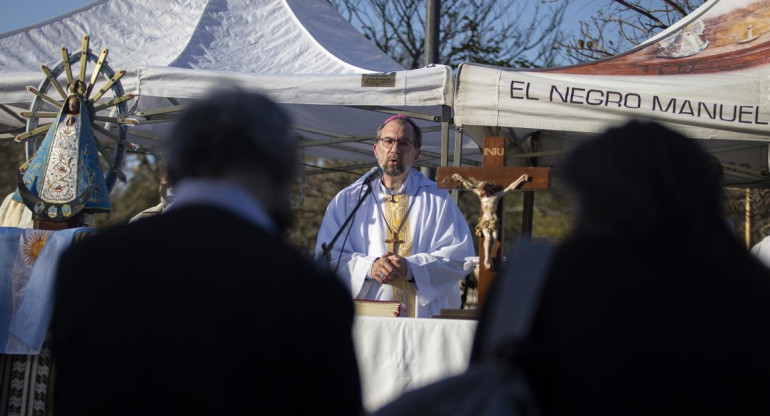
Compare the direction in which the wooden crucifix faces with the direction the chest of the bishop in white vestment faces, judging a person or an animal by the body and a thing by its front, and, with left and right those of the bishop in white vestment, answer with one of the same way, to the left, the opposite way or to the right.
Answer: the same way

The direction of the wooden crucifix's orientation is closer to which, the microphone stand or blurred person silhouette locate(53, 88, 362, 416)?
the blurred person silhouette

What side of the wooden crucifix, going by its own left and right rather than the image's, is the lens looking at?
front

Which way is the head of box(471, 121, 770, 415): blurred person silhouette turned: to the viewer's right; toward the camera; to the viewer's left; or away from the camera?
away from the camera

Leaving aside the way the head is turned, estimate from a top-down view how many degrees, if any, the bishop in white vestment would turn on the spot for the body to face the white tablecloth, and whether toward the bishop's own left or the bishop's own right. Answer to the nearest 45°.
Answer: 0° — they already face it

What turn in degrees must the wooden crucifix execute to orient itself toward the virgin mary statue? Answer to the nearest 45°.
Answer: approximately 90° to its right

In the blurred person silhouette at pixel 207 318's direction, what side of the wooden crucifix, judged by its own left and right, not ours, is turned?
front

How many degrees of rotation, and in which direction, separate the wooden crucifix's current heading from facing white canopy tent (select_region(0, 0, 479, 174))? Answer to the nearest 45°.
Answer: approximately 135° to its right

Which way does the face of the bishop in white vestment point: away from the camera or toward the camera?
toward the camera

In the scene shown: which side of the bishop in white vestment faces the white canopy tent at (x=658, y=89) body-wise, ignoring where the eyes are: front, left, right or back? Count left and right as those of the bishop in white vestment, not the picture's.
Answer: left

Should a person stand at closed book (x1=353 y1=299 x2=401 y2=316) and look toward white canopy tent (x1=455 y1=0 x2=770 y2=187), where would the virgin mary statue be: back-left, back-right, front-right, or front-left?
back-left

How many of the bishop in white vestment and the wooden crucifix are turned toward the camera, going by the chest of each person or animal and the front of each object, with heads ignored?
2

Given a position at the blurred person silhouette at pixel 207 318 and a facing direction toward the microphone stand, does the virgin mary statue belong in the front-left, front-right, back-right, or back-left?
front-left

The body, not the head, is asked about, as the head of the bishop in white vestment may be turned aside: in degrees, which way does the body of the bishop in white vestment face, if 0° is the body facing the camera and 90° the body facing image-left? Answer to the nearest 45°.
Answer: approximately 0°
